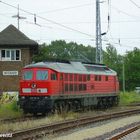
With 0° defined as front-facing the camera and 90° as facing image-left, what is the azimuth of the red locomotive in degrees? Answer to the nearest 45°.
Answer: approximately 45°
